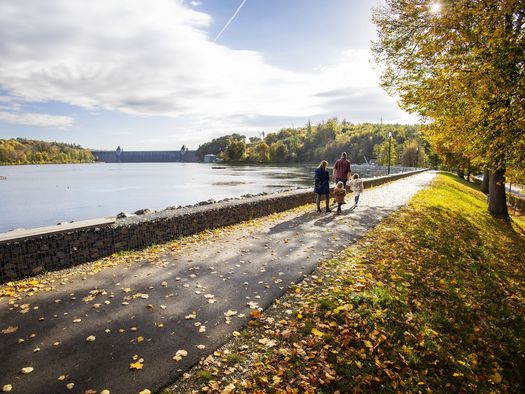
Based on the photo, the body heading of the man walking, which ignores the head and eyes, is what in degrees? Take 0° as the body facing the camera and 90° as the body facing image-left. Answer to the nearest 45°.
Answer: approximately 180°

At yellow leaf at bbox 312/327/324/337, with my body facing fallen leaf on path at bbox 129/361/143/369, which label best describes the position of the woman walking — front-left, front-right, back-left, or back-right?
back-right

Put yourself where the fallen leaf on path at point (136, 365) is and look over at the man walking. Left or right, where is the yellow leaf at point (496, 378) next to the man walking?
right

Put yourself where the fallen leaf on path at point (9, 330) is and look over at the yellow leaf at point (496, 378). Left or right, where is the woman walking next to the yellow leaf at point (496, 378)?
left

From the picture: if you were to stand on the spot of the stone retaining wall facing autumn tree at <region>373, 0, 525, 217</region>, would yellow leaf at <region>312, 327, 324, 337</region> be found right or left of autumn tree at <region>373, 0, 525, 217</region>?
right

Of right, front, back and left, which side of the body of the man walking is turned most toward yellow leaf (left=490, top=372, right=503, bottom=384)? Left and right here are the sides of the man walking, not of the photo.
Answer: back

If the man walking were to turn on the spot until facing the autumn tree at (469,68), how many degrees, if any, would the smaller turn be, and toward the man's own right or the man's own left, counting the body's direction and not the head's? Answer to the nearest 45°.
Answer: approximately 135° to the man's own right

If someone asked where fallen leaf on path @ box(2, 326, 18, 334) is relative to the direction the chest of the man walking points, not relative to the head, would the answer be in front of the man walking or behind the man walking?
behind

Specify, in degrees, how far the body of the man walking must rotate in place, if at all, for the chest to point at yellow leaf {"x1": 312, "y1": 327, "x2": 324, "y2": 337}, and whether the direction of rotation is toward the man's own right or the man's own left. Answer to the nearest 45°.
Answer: approximately 180°

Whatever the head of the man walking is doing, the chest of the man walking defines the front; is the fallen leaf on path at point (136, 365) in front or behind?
behind
